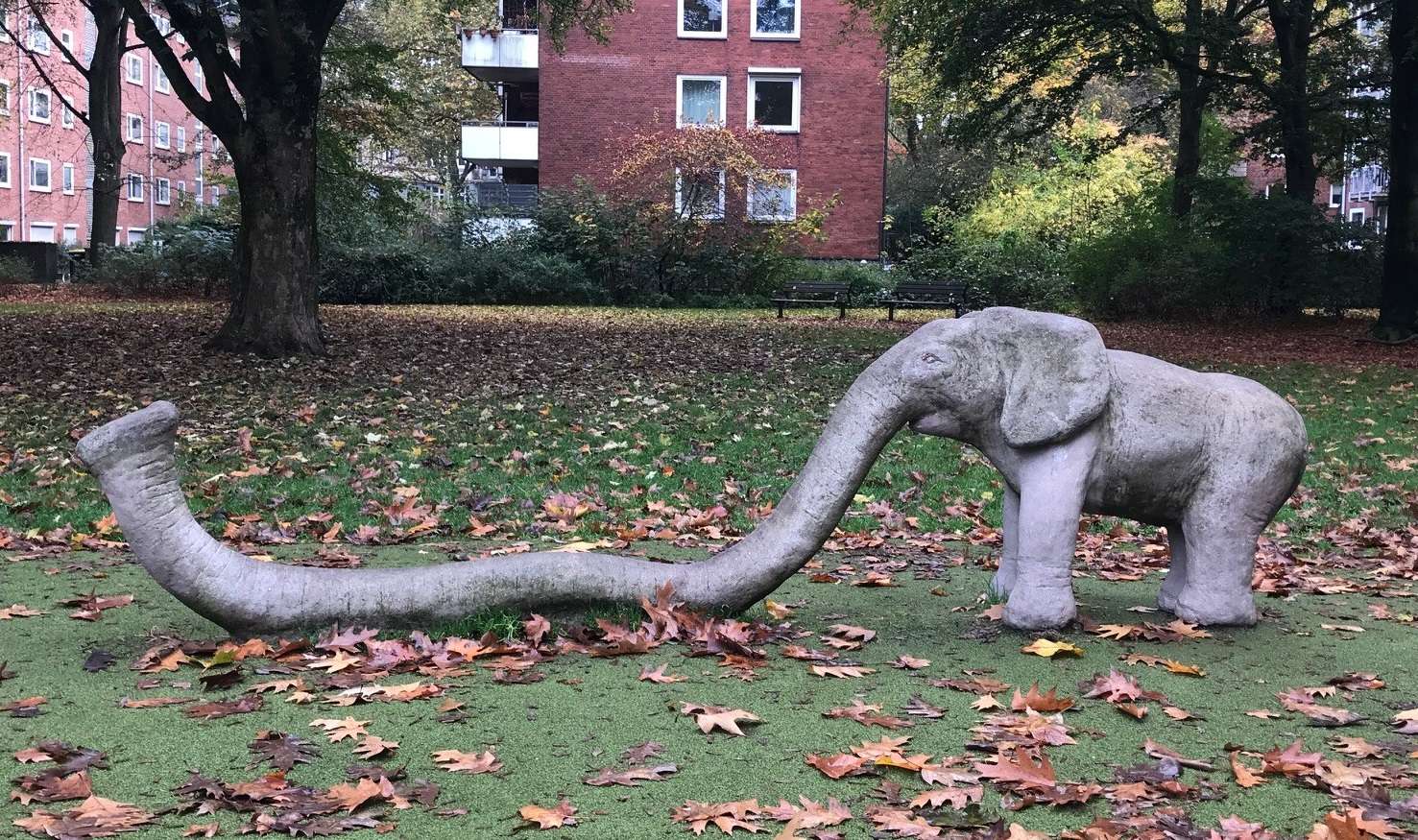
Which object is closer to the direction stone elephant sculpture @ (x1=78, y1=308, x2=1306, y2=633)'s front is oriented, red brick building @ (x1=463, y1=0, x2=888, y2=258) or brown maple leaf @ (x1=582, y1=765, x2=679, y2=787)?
the brown maple leaf

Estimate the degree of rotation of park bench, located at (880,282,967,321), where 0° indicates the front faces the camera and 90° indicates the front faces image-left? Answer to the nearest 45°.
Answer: approximately 45°

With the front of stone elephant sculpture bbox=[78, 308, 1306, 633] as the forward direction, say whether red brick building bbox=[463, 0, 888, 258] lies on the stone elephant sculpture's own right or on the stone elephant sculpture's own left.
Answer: on the stone elephant sculpture's own right

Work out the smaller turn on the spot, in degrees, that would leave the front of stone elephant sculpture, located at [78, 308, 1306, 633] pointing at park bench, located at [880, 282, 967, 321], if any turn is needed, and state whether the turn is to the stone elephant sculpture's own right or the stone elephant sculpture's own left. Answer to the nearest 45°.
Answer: approximately 90° to the stone elephant sculpture's own right

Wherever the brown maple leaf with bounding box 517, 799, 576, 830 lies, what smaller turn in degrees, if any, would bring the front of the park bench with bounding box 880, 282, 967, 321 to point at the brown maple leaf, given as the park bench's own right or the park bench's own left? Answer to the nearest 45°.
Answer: approximately 45° to the park bench's own left

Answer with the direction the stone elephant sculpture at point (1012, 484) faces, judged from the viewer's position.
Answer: facing to the left of the viewer

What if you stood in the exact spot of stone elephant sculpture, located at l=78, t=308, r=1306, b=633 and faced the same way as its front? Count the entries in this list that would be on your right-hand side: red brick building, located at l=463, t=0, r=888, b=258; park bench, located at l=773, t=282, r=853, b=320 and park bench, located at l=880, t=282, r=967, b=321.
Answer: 3

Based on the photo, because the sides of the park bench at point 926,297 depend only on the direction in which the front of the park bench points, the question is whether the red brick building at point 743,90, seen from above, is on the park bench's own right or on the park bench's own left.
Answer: on the park bench's own right

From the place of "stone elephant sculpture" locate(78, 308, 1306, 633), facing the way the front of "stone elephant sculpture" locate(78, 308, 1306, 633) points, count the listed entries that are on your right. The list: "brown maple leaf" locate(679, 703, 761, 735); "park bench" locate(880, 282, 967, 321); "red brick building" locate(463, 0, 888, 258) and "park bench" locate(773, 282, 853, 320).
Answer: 3

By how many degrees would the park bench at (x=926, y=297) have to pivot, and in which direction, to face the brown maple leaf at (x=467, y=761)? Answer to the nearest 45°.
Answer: approximately 45° to its left
